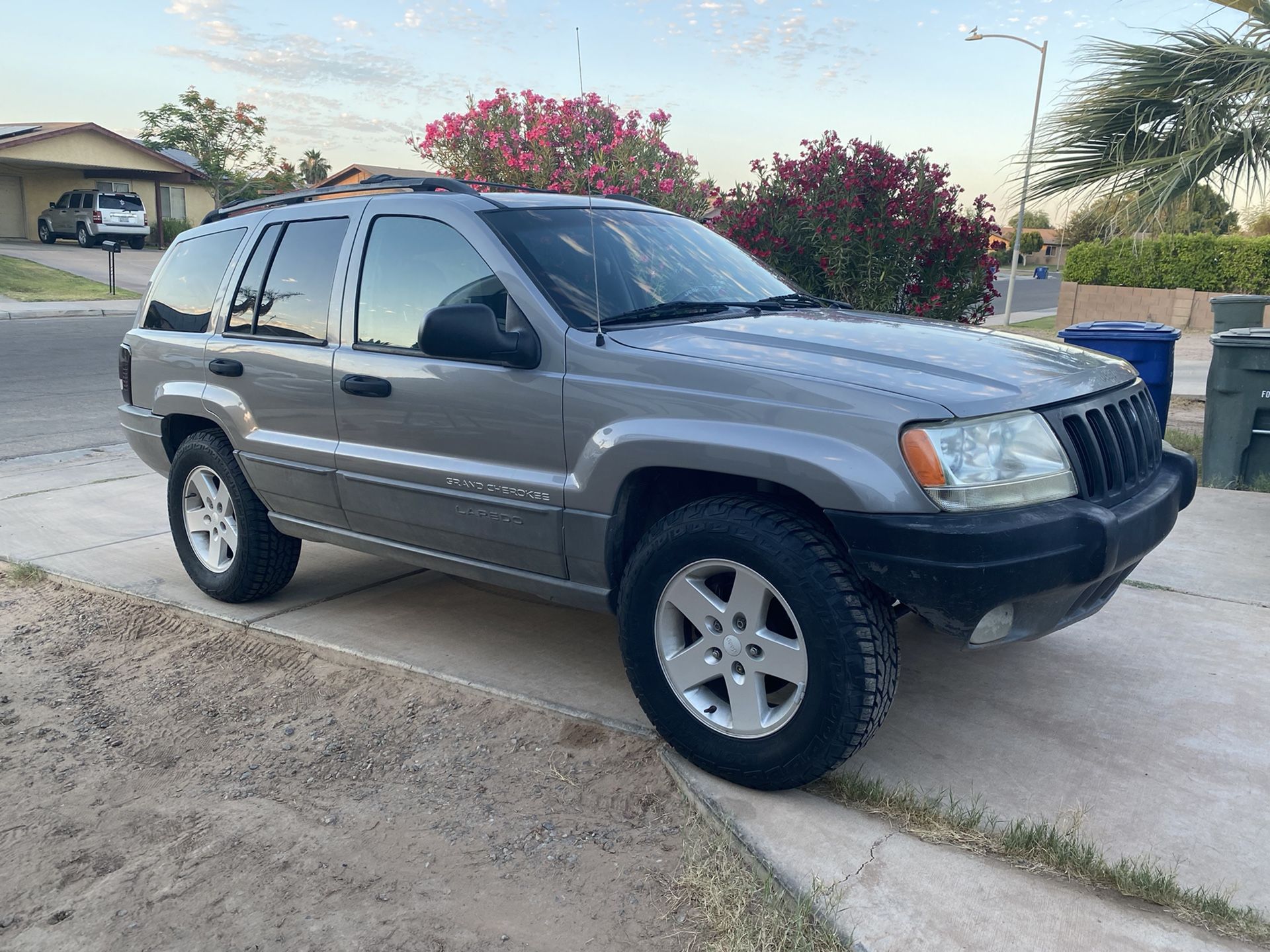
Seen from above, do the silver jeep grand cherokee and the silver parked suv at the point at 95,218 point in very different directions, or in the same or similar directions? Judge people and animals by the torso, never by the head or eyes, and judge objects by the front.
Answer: very different directions

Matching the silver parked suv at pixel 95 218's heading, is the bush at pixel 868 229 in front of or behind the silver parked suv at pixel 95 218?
behind

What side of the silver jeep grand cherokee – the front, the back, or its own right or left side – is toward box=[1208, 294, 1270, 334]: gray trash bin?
left

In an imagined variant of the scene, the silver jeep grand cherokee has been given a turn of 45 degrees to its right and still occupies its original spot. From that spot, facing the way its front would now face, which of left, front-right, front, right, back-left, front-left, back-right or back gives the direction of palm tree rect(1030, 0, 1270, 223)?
back-left

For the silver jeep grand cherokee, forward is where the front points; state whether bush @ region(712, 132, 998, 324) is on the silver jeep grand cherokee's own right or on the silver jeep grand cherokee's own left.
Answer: on the silver jeep grand cherokee's own left

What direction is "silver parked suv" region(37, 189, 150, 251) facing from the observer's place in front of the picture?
facing away from the viewer and to the left of the viewer

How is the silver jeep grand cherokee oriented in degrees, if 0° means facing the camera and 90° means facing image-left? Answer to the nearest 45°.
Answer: approximately 315°

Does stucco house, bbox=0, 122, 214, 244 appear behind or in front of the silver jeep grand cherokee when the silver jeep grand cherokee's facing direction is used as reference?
behind

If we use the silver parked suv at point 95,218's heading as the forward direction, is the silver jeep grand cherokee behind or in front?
behind
